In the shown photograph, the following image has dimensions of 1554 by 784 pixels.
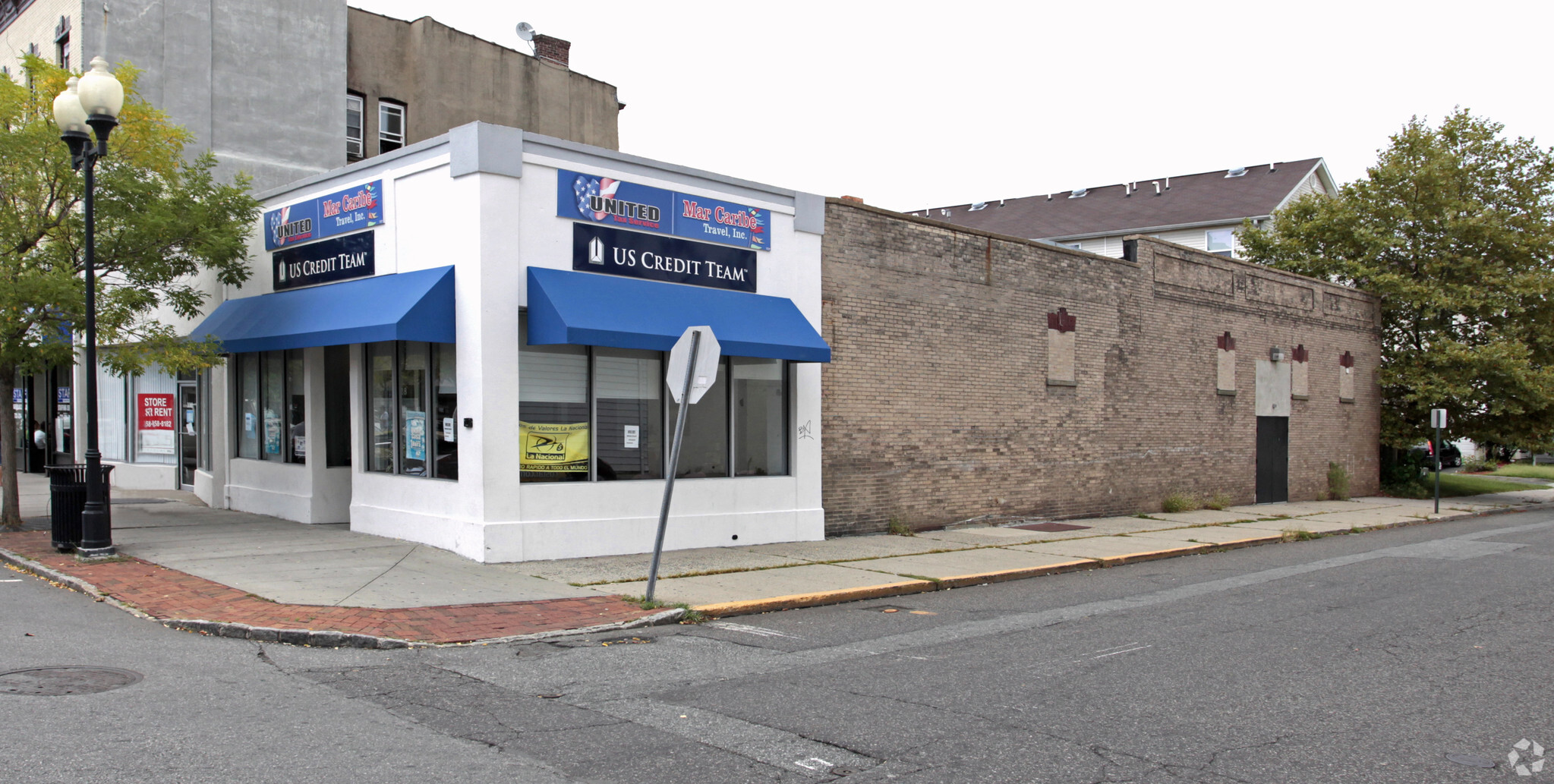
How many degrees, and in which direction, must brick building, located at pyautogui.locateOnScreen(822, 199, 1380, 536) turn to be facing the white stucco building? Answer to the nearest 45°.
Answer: approximately 90° to its right

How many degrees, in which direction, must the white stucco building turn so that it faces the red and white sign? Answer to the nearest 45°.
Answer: approximately 90° to its right

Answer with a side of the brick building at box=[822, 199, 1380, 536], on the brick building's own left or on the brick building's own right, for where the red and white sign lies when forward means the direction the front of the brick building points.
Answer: on the brick building's own right

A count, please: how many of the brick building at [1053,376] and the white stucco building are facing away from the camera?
0

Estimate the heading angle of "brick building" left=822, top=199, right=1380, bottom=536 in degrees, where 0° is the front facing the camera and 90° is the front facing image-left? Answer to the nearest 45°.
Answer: approximately 315°

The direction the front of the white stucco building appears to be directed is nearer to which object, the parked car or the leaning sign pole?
the leaning sign pole

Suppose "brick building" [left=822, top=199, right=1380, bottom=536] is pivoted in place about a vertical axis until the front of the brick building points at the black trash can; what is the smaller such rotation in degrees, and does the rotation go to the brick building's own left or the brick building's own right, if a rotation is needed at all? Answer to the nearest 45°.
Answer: approximately 90° to the brick building's own right

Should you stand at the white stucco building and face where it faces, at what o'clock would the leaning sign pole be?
The leaning sign pole is roughly at 10 o'clock from the white stucco building.

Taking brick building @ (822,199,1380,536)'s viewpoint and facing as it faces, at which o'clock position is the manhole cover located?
The manhole cover is roughly at 2 o'clock from the brick building.

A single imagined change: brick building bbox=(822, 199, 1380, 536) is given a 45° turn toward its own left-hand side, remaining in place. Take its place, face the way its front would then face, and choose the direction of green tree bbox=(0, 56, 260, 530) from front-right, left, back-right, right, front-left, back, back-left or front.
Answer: back-right
